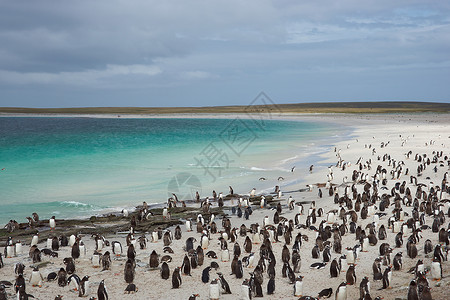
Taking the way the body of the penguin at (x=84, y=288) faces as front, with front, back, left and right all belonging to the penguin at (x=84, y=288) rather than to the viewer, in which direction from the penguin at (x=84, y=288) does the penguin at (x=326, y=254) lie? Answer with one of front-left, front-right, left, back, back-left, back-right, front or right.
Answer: front-left

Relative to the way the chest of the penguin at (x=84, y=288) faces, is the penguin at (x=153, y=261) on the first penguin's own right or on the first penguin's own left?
on the first penguin's own left

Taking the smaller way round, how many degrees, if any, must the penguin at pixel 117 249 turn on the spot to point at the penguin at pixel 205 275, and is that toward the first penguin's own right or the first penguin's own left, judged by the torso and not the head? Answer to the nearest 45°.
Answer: approximately 45° to the first penguin's own left

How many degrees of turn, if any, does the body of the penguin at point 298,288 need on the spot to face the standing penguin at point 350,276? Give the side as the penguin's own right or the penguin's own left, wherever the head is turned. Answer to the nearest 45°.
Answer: approximately 135° to the penguin's own left

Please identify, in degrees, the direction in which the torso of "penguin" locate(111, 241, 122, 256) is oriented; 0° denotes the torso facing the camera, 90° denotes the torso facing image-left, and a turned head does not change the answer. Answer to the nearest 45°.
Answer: approximately 0°

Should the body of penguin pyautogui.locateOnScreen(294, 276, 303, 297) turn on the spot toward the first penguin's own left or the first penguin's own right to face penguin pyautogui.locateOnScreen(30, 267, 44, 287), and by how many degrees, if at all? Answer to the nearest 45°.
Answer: approximately 90° to the first penguin's own right

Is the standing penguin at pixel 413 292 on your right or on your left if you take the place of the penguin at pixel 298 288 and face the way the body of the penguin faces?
on your left

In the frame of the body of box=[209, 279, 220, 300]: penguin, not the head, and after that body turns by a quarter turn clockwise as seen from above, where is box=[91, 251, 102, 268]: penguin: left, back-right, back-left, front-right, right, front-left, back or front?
front-right

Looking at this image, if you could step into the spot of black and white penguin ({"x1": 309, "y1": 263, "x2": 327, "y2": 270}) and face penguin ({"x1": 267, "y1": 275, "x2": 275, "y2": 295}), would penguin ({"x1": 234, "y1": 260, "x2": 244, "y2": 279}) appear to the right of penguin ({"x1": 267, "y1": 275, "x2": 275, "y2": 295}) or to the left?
right
